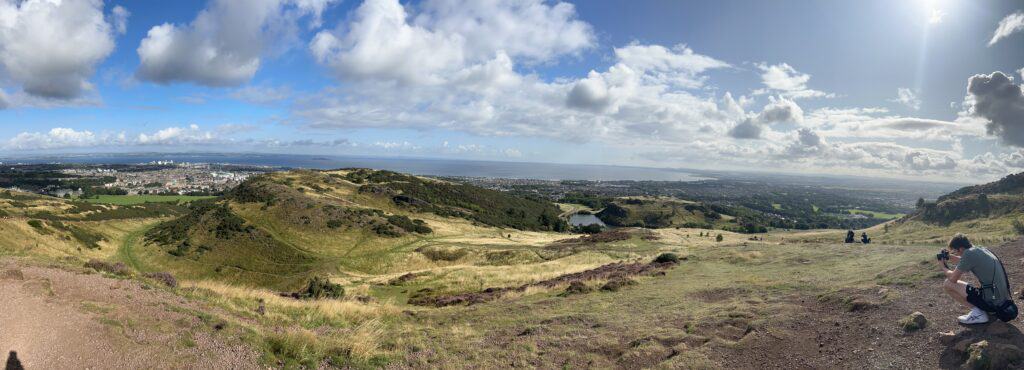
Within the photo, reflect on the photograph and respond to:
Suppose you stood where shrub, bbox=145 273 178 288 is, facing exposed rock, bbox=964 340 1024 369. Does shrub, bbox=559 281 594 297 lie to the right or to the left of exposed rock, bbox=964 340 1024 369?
left

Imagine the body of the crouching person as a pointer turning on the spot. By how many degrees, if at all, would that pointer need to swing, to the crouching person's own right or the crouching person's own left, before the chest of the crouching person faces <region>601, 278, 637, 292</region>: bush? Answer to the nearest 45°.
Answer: approximately 45° to the crouching person's own right

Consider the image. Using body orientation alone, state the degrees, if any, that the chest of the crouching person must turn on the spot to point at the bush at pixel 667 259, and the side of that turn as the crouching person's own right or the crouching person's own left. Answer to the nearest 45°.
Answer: approximately 45° to the crouching person's own right

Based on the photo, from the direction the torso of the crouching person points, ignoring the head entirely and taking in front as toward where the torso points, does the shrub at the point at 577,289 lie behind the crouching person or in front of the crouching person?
in front

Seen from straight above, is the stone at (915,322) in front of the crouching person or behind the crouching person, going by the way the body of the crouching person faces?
in front

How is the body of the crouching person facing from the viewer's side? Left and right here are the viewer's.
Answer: facing to the left of the viewer

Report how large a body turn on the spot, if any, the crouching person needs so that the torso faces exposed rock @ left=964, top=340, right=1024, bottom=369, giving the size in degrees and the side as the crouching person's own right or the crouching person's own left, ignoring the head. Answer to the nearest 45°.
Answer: approximately 90° to the crouching person's own left
